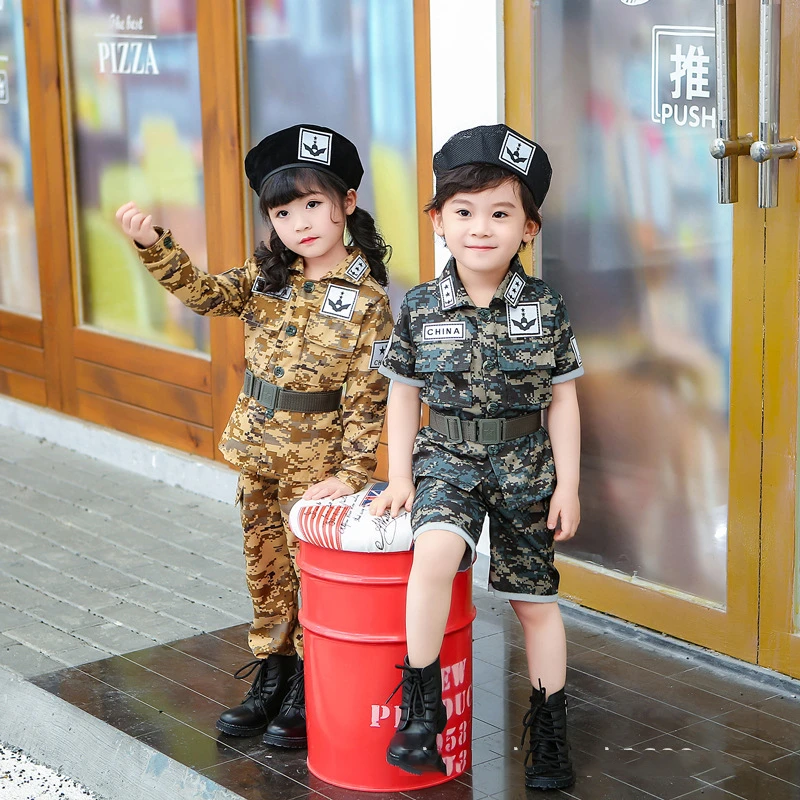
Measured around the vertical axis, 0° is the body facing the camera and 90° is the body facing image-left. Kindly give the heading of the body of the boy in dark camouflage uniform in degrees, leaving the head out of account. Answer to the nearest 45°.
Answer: approximately 0°

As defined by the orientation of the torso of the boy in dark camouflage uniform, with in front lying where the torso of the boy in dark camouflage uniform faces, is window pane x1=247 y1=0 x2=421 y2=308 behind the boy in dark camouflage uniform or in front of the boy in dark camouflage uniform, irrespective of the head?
behind

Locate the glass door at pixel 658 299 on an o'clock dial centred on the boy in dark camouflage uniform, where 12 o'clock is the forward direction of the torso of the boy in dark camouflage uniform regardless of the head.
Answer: The glass door is roughly at 7 o'clock from the boy in dark camouflage uniform.

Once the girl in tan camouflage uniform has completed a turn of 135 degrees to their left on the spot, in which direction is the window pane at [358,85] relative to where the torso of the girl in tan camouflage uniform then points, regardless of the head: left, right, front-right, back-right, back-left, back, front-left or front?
left

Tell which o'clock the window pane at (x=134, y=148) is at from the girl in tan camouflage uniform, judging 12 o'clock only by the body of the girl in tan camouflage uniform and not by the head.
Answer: The window pane is roughly at 4 o'clock from the girl in tan camouflage uniform.

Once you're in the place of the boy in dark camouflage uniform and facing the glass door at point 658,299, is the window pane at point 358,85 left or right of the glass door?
left

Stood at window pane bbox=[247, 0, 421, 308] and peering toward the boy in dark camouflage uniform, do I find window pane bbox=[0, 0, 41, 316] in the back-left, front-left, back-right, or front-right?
back-right

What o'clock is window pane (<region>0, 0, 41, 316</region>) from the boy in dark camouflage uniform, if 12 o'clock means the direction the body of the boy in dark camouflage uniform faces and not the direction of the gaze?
The window pane is roughly at 5 o'clock from the boy in dark camouflage uniform.
